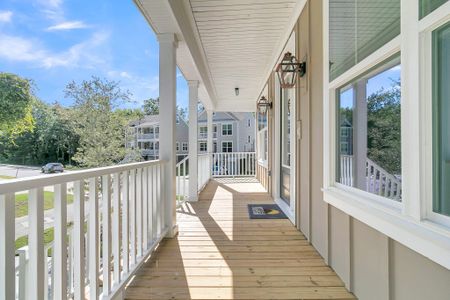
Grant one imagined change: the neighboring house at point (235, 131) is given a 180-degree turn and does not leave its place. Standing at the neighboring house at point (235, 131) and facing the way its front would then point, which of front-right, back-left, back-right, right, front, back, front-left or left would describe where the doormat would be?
back-right

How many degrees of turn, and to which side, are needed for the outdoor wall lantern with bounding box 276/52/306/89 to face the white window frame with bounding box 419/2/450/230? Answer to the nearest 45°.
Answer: approximately 90° to its left

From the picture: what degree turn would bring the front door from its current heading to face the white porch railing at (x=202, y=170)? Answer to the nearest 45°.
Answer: approximately 45° to its right

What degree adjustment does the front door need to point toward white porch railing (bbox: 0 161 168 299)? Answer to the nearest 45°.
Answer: approximately 90° to its left

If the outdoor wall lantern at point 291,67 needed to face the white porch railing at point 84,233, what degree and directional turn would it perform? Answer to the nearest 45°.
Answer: approximately 45° to its left

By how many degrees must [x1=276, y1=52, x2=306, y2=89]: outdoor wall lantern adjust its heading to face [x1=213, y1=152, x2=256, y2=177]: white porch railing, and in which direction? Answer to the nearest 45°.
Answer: approximately 90° to its right

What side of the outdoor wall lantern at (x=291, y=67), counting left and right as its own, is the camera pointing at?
left

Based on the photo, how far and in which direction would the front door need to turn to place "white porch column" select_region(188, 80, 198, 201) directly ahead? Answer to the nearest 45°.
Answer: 0° — it already faces it

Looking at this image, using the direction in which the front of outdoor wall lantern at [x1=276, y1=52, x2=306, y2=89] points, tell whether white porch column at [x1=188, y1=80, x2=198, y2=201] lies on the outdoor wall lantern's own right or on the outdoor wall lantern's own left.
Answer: on the outdoor wall lantern's own right

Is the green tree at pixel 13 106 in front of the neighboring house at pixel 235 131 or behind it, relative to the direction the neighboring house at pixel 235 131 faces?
in front

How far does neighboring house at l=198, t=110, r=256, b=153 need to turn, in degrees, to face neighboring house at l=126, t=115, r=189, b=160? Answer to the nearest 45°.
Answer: approximately 45° to its right

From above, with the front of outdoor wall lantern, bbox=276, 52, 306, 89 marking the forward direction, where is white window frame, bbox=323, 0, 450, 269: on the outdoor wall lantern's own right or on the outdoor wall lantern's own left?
on the outdoor wall lantern's own left

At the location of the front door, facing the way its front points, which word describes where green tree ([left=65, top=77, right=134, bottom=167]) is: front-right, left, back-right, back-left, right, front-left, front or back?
front-right

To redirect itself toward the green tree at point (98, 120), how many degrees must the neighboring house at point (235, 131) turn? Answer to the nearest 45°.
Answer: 0° — it already faces it

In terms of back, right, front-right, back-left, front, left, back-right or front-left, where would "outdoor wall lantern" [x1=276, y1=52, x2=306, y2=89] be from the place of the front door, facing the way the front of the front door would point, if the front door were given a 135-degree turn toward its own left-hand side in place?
front-right

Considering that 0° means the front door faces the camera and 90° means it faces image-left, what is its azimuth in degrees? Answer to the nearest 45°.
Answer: approximately 90°
